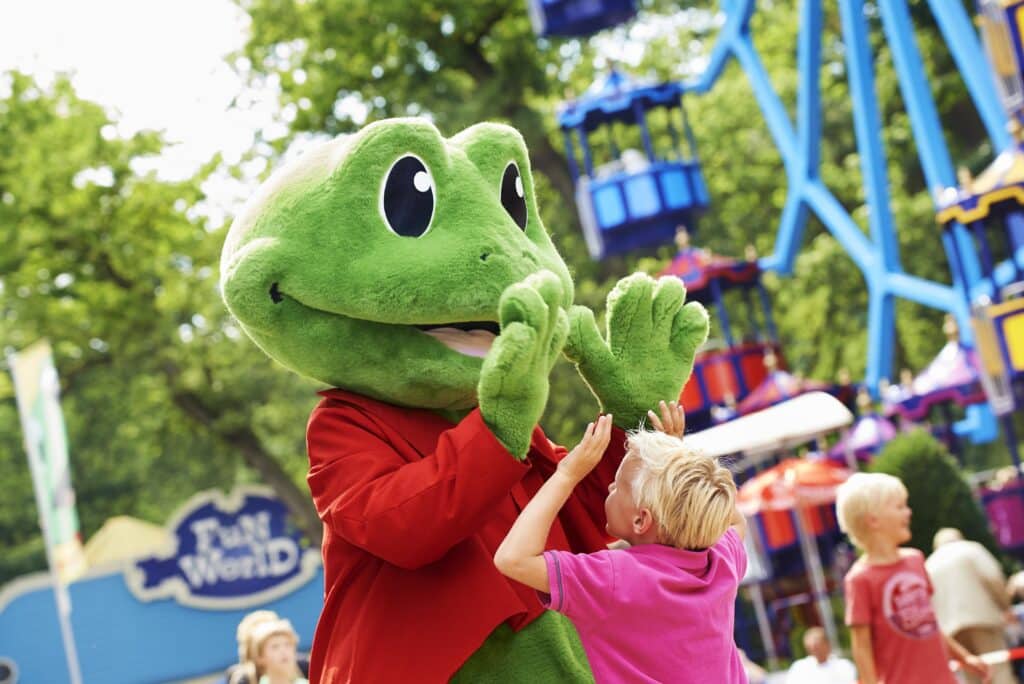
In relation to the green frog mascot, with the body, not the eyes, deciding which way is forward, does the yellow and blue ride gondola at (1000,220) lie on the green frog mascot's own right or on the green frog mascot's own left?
on the green frog mascot's own left

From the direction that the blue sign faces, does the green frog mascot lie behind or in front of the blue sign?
in front

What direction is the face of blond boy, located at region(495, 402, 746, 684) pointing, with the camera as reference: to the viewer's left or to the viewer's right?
to the viewer's left

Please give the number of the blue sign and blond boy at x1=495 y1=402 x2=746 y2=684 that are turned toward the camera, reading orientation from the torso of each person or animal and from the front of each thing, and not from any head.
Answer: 1

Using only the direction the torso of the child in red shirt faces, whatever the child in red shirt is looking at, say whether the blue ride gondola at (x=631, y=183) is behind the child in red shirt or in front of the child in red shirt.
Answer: behind

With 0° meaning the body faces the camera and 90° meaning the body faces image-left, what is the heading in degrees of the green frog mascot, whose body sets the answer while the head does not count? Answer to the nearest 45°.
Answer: approximately 315°

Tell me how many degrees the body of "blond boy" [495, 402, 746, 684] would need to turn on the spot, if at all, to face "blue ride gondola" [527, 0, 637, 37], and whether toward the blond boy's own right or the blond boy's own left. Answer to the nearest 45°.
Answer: approximately 45° to the blond boy's own right

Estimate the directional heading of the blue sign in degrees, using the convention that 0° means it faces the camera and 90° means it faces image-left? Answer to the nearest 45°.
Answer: approximately 0°

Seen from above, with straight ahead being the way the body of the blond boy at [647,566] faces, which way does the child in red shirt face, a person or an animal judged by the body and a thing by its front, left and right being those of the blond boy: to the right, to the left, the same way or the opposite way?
the opposite way
